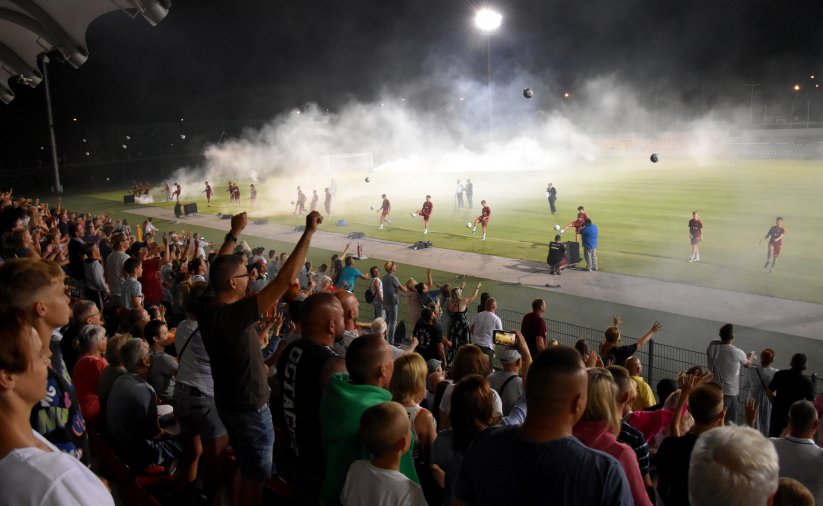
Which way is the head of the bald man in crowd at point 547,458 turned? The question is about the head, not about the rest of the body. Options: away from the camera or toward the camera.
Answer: away from the camera

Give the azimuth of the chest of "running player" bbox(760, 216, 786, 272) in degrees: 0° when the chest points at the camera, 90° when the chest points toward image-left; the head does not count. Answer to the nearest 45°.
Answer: approximately 45°

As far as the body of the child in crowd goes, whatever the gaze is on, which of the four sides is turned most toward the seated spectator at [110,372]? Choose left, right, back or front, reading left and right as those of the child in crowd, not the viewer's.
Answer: left

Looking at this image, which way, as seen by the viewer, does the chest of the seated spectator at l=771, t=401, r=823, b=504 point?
away from the camera

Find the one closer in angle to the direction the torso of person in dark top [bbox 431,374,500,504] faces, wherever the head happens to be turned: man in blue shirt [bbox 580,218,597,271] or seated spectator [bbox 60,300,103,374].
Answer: the man in blue shirt

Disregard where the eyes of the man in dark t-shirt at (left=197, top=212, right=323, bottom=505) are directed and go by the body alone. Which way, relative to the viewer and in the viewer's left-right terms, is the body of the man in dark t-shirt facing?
facing away from the viewer and to the right of the viewer
